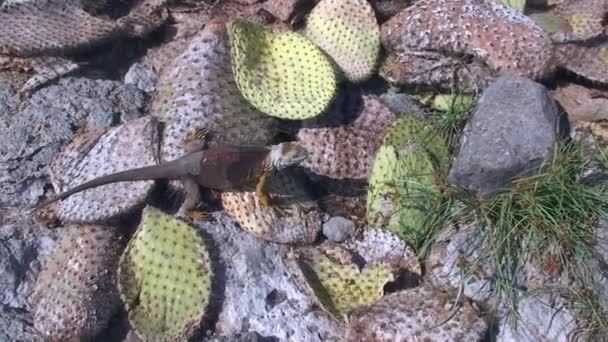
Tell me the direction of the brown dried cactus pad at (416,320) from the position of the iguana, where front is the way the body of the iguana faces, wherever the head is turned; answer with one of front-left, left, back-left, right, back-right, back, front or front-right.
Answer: front-right

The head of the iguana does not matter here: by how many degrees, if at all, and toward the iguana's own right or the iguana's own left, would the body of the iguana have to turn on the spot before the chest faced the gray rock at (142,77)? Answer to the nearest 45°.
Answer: approximately 90° to the iguana's own left

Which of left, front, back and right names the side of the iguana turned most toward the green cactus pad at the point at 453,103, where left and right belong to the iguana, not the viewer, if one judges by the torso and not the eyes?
front

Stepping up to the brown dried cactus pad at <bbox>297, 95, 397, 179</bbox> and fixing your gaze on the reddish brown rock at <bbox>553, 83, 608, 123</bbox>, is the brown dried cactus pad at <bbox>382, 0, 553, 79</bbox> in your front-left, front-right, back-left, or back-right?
front-left

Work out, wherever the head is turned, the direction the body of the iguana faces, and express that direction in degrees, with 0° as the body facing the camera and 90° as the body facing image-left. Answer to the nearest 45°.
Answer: approximately 270°

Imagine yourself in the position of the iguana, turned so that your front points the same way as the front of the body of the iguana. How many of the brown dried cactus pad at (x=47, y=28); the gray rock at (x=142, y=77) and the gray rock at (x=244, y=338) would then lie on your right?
1

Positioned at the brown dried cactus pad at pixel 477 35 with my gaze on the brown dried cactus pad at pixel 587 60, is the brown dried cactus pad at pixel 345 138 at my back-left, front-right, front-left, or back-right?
back-right

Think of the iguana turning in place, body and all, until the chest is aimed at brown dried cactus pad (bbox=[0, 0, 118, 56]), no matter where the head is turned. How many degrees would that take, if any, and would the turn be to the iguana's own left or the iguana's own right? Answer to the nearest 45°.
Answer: approximately 135° to the iguana's own left

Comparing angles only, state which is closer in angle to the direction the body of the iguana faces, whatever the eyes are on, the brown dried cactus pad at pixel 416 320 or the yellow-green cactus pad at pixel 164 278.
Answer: the brown dried cactus pad

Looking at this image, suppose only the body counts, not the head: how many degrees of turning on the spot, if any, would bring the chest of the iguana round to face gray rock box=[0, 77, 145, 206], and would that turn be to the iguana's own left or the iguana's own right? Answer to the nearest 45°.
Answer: approximately 135° to the iguana's own left

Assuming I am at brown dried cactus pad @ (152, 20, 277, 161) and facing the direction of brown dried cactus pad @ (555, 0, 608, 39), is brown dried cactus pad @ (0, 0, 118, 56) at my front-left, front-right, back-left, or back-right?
back-left

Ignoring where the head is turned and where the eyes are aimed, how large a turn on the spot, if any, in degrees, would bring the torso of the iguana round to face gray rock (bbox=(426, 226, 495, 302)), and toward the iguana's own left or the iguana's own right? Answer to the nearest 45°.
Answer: approximately 45° to the iguana's own right

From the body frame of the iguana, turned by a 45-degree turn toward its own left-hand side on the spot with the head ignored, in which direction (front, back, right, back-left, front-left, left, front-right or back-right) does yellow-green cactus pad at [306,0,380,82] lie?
front

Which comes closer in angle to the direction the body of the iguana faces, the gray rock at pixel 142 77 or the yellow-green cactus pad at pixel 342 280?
the yellow-green cactus pad

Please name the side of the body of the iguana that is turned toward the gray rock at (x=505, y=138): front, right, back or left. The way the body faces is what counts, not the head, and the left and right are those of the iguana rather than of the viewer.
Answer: front
